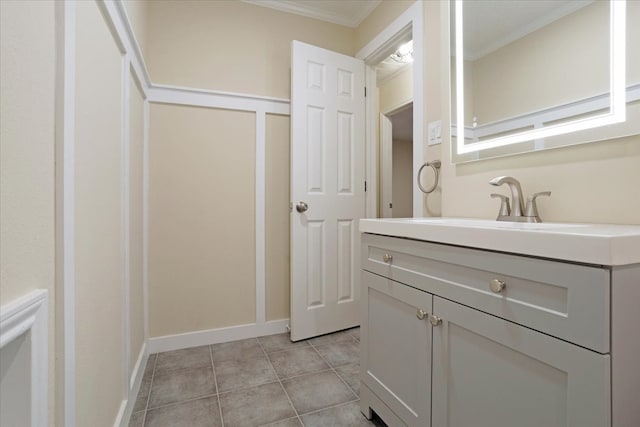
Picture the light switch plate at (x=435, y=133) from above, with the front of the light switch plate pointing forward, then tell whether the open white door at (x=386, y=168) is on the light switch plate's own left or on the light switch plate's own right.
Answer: on the light switch plate's own right

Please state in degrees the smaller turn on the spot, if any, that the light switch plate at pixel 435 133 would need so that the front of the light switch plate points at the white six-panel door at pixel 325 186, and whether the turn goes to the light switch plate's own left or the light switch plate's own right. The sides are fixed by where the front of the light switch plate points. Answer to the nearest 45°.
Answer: approximately 90° to the light switch plate's own right

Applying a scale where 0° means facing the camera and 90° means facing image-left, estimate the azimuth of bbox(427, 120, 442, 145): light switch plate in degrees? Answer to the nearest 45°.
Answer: approximately 45°

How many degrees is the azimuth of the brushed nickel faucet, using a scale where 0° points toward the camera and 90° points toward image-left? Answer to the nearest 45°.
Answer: approximately 45°

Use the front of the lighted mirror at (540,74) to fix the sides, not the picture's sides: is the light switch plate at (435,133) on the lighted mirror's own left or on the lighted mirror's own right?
on the lighted mirror's own right

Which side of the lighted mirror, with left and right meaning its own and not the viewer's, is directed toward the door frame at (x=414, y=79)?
right
